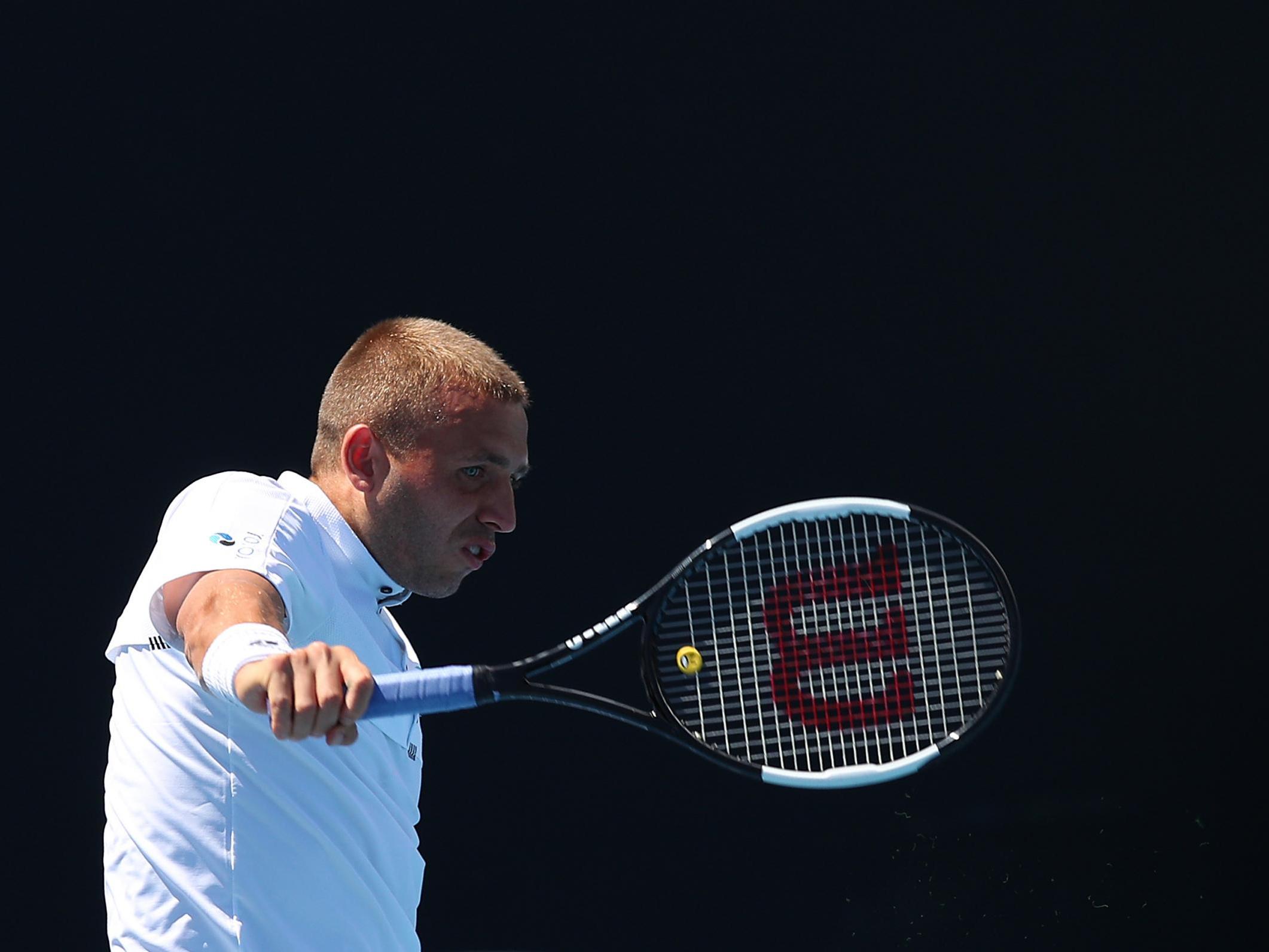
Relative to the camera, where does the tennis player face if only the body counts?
to the viewer's right
